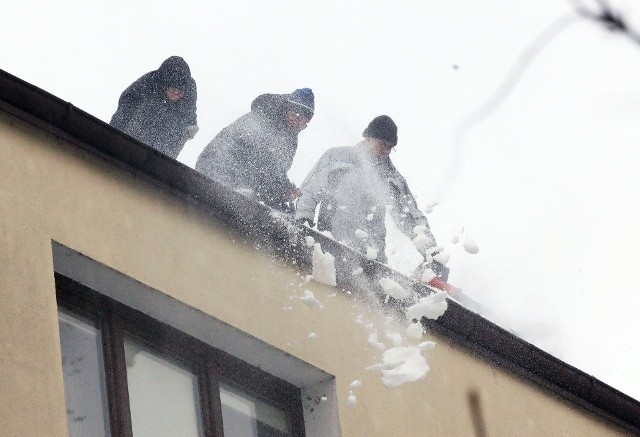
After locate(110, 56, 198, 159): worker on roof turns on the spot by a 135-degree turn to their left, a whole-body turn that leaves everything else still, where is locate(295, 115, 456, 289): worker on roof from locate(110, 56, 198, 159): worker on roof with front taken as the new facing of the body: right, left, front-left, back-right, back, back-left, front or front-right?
right

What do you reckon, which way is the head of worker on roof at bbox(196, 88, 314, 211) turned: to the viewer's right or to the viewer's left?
to the viewer's right

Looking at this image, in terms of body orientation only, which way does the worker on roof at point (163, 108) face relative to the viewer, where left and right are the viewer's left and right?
facing the viewer and to the right of the viewer

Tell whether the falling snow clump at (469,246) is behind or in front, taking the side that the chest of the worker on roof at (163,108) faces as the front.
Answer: in front

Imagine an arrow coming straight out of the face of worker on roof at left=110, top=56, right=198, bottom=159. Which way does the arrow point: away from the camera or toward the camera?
toward the camera
